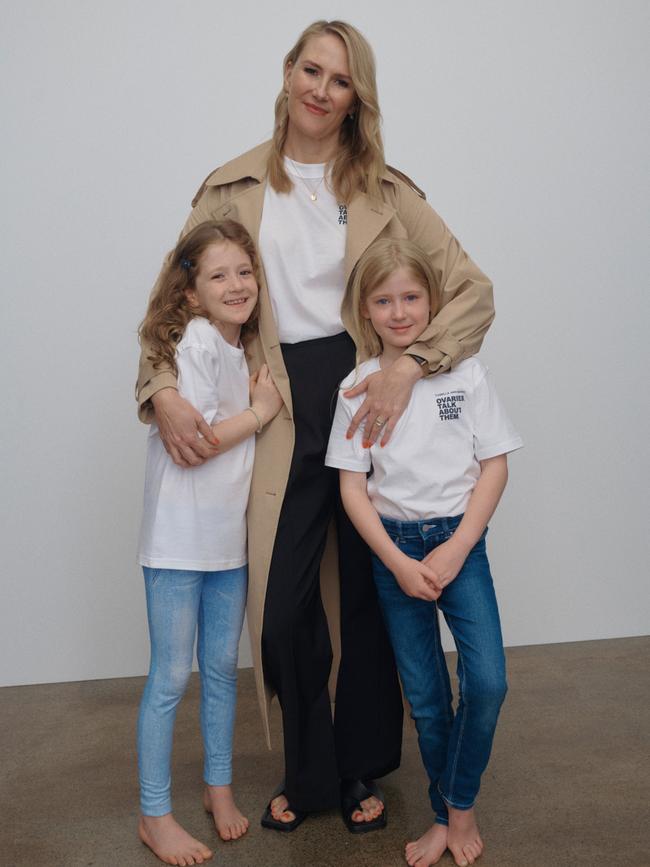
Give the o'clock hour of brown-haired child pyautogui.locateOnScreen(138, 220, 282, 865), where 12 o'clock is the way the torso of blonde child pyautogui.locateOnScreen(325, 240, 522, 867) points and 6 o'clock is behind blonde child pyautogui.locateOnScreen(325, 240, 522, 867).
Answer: brown-haired child pyautogui.locateOnScreen(138, 220, 282, 865) is roughly at 3 o'clock from blonde child pyautogui.locateOnScreen(325, 240, 522, 867).

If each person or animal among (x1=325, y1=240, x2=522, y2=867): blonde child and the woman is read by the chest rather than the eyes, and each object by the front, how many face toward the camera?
2

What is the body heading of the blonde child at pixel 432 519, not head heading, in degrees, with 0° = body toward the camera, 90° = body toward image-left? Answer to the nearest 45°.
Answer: approximately 0°

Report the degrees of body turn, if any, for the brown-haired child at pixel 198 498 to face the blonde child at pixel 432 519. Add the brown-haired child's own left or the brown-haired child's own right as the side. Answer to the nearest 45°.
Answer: approximately 45° to the brown-haired child's own left

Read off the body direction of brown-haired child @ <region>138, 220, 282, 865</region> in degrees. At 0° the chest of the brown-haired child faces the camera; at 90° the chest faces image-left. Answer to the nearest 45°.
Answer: approximately 315°
